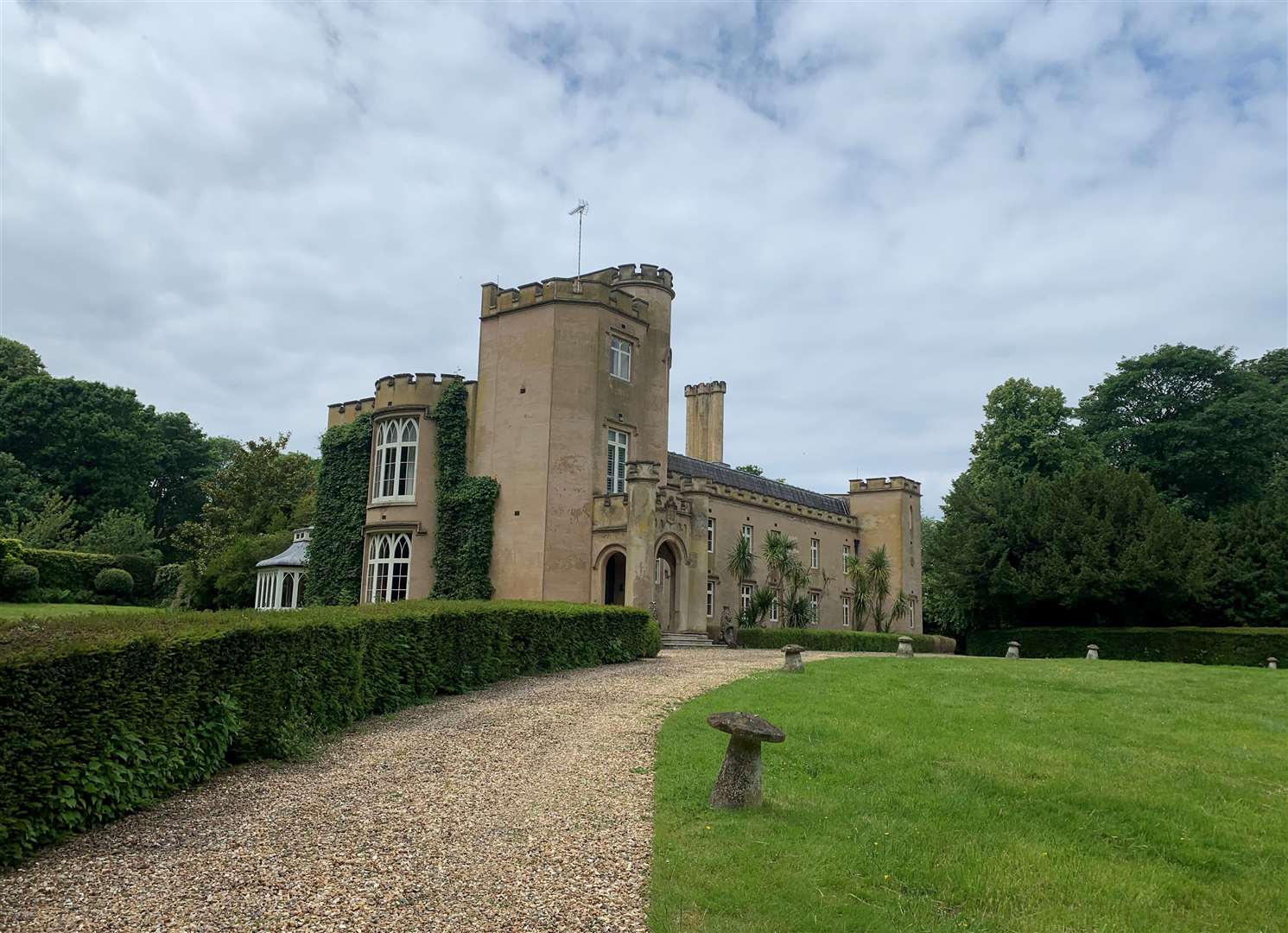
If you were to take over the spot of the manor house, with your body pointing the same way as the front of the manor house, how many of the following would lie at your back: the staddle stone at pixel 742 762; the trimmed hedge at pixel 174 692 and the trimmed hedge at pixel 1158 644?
0

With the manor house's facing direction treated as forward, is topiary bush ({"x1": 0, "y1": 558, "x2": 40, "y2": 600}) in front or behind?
behind

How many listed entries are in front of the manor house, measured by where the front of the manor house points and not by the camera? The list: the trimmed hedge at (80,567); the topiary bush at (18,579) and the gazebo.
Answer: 0

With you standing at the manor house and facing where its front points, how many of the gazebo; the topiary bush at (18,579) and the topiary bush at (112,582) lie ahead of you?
0

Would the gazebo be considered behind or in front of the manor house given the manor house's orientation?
behind

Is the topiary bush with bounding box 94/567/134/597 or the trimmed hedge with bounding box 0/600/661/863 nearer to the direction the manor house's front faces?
the trimmed hedge

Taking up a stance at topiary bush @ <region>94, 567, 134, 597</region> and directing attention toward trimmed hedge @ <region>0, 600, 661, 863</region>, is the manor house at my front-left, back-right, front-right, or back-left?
front-left

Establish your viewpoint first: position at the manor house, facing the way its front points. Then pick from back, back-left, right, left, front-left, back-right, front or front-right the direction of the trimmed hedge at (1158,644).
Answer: front-left

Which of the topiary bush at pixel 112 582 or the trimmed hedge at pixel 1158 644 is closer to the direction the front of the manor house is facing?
the trimmed hedge

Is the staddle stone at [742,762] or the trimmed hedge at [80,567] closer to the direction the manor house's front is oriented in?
the staddle stone

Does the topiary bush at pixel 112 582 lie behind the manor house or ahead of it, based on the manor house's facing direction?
behind

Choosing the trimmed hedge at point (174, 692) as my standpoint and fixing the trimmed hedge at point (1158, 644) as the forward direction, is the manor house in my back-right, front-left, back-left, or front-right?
front-left

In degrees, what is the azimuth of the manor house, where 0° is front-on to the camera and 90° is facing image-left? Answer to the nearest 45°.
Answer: approximately 315°

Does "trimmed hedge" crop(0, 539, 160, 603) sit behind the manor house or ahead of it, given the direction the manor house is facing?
behind

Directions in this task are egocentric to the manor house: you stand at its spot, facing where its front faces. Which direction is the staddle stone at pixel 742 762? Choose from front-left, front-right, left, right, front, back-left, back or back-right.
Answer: front-right

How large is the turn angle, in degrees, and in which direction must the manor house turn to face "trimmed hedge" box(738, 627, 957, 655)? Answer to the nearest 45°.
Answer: approximately 45° to its left

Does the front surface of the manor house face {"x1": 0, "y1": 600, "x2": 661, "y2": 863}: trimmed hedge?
no
